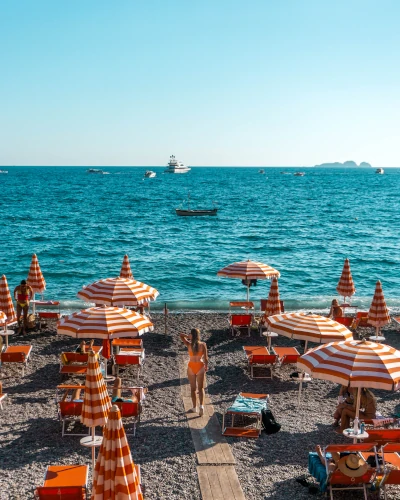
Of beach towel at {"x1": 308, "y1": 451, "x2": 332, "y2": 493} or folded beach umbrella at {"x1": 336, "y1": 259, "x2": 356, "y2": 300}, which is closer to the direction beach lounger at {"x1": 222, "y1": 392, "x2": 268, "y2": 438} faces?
the folded beach umbrella

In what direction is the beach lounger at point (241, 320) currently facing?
away from the camera

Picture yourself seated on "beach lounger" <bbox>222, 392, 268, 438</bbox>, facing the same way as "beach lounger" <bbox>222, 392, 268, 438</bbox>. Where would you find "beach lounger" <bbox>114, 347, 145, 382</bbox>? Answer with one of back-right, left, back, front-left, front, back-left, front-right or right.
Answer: front-left

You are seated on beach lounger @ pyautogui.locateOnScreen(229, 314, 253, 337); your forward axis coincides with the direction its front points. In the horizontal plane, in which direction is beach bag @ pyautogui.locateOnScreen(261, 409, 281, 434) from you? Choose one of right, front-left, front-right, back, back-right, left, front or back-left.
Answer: back

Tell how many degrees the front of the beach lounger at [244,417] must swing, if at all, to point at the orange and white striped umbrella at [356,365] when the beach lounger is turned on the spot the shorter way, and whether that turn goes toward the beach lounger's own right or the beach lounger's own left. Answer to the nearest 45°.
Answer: approximately 135° to the beach lounger's own right

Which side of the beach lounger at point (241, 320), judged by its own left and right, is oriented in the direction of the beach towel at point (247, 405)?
back

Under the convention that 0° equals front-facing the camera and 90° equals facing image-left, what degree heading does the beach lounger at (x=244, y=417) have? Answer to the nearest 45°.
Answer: approximately 180°

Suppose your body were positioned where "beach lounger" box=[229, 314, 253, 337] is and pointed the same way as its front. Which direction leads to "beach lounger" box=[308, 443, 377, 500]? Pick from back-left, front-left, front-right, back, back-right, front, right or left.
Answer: back

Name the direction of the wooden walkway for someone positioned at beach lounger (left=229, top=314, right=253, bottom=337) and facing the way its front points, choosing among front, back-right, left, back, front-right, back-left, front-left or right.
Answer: back

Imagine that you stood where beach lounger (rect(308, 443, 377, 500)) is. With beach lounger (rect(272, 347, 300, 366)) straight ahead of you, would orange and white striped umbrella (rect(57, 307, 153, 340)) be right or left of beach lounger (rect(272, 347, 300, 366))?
left
